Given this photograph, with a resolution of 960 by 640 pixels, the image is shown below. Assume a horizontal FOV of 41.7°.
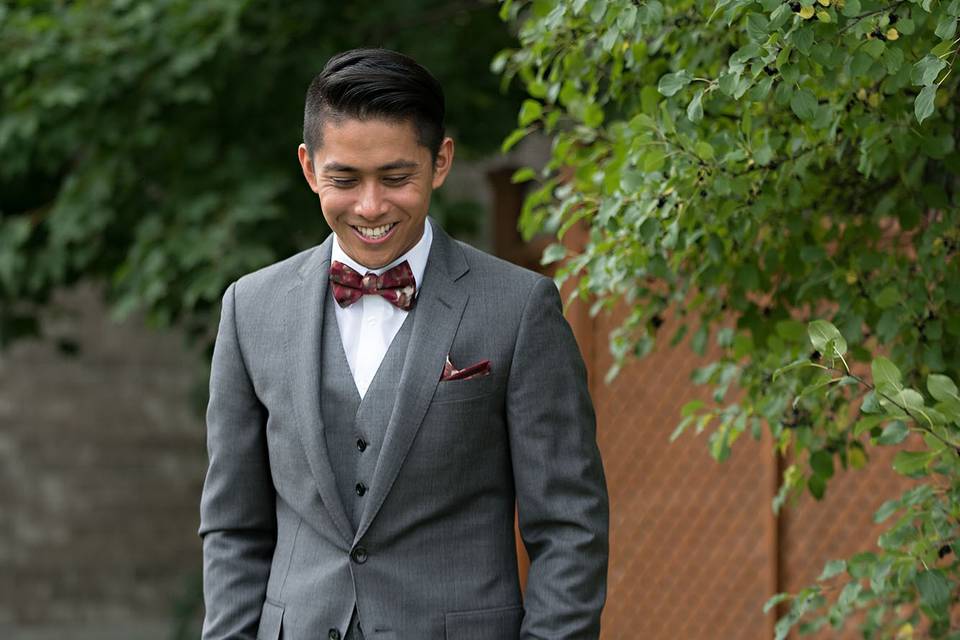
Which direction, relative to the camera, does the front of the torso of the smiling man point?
toward the camera
